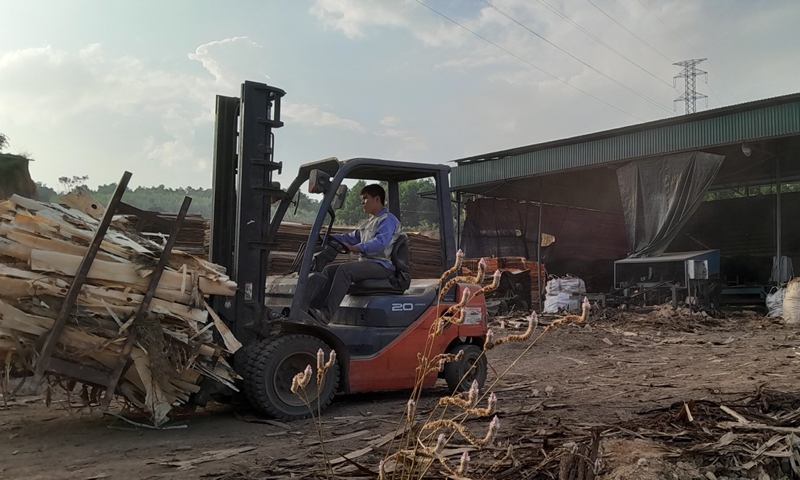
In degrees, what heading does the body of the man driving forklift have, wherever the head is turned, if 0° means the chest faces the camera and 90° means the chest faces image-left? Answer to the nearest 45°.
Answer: approximately 45°

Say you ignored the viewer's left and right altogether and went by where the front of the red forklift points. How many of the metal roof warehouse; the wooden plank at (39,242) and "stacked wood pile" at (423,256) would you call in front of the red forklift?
1

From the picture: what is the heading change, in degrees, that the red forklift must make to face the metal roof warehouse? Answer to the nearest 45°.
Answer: approximately 180°

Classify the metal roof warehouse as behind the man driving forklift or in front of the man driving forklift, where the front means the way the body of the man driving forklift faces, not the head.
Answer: behind

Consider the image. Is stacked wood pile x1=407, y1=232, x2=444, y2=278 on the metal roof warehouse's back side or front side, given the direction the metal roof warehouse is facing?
on the front side

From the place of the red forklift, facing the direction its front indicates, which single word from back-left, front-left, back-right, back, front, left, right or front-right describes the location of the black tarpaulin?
back

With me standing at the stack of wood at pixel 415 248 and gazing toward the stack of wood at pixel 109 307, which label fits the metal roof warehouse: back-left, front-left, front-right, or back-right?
back-left

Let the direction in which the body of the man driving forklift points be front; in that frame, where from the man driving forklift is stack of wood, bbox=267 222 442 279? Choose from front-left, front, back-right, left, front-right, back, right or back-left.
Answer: back-right

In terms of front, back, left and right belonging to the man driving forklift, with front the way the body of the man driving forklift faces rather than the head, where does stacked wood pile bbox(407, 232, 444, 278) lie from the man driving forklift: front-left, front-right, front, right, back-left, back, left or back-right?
back-right

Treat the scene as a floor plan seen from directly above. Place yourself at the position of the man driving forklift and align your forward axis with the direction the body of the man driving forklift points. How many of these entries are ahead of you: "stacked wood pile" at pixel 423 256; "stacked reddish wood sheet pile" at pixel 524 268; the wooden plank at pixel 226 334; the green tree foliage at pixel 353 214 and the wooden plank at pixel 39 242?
2
